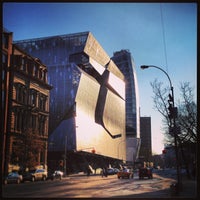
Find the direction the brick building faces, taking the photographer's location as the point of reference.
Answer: facing the viewer and to the right of the viewer

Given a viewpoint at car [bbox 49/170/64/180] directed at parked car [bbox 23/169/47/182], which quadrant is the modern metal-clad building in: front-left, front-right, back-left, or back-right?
back-right
